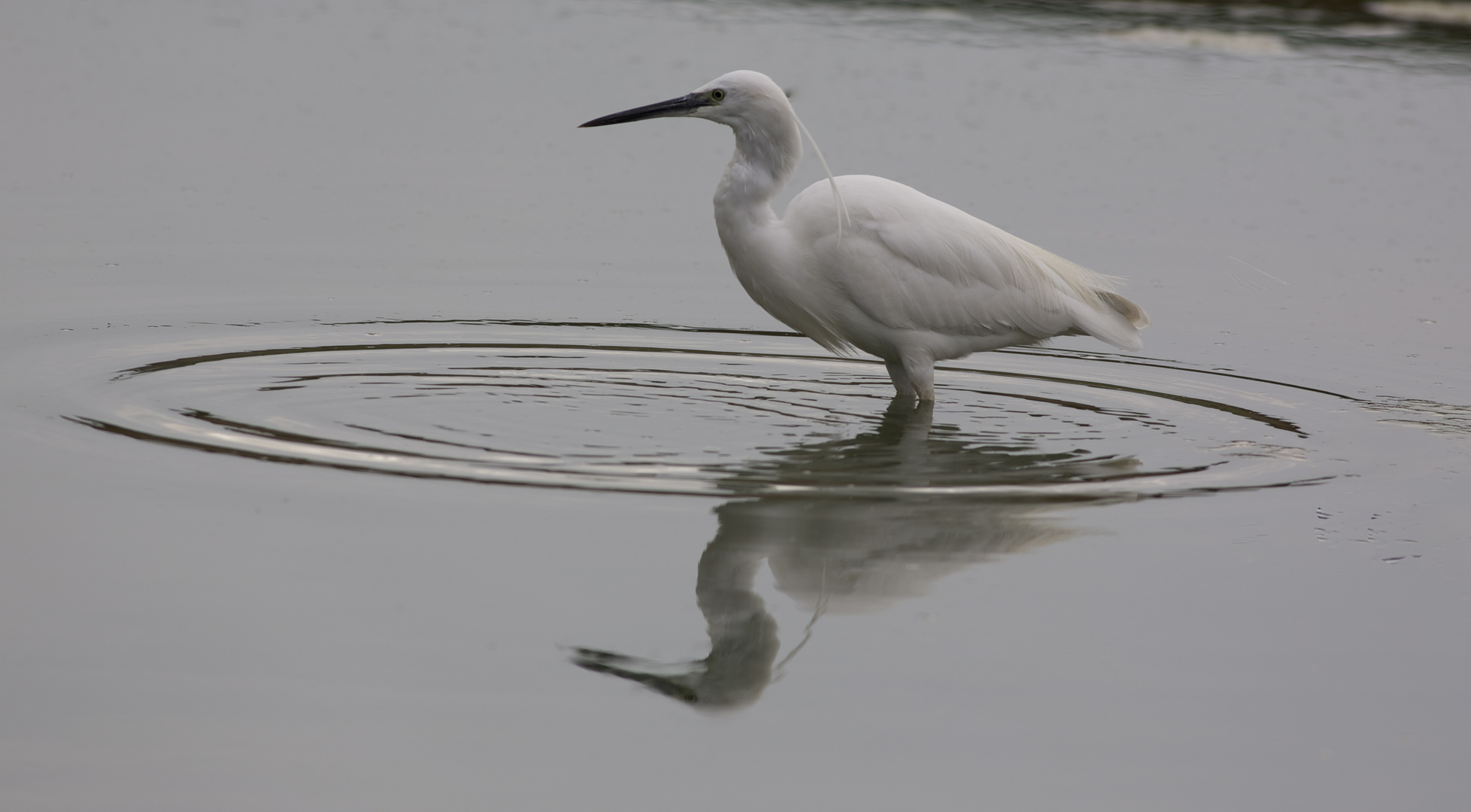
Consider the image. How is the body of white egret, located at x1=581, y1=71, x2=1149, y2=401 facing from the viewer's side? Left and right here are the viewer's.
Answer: facing to the left of the viewer
